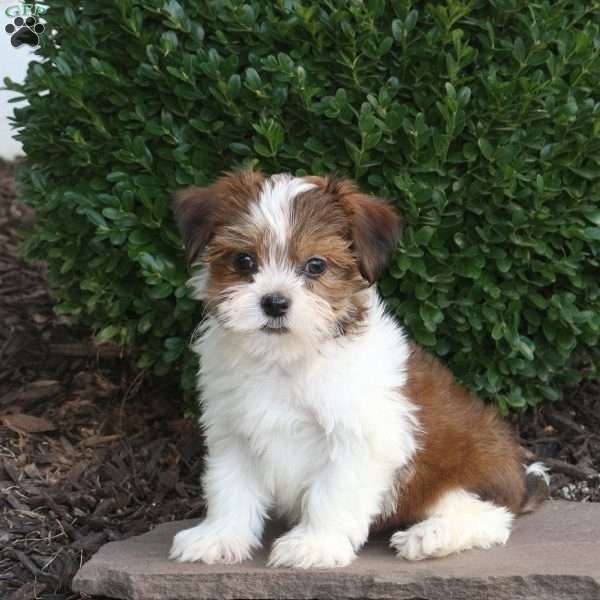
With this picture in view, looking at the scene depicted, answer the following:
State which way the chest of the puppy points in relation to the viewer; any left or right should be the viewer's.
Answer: facing the viewer and to the left of the viewer
